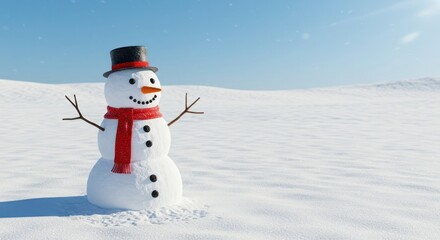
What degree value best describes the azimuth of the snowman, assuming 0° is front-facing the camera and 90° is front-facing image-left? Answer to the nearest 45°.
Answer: approximately 315°
